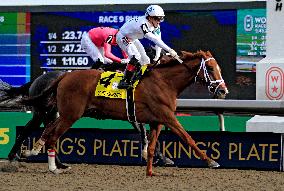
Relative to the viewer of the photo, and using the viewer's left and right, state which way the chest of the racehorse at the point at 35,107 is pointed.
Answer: facing to the right of the viewer

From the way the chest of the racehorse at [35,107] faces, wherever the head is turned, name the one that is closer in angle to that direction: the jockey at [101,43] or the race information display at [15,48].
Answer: the jockey

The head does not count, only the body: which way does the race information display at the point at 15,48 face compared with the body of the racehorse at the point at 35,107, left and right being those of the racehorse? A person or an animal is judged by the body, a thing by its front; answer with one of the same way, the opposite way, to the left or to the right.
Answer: to the right

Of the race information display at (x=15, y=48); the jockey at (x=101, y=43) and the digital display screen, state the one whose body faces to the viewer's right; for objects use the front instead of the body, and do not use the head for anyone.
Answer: the jockey

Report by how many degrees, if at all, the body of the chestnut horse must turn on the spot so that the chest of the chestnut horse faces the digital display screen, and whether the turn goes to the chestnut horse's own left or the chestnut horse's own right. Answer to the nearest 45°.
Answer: approximately 90° to the chestnut horse's own left

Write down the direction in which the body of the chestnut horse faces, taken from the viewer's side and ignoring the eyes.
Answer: to the viewer's right

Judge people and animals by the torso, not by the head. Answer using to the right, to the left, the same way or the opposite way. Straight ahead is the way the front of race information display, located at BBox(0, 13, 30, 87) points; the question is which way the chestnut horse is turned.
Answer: to the left

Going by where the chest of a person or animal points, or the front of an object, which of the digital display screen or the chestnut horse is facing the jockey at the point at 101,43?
the digital display screen

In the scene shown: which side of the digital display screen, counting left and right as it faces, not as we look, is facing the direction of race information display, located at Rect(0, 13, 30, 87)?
right

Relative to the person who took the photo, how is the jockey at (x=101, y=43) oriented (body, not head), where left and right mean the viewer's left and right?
facing to the right of the viewer

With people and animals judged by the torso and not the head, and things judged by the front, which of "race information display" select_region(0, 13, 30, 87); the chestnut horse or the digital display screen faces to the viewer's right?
the chestnut horse

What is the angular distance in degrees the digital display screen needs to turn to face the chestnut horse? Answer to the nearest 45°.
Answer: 0° — it already faces it
